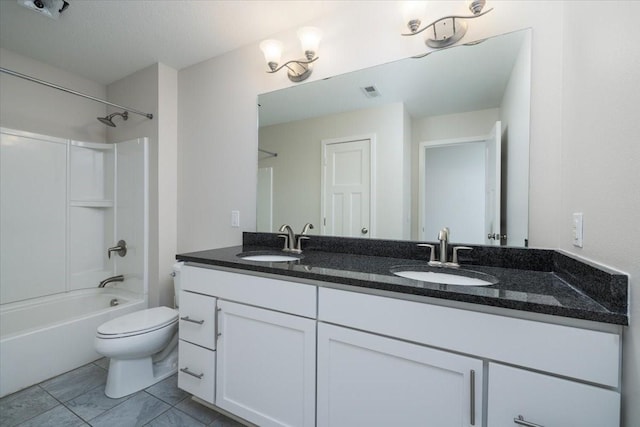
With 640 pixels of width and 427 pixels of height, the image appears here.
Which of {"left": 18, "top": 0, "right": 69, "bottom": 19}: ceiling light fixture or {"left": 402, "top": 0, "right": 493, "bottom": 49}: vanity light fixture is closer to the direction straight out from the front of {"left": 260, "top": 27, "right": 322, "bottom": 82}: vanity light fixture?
the ceiling light fixture

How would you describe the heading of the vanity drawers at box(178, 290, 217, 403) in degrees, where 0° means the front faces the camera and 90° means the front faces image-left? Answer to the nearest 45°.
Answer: approximately 45°

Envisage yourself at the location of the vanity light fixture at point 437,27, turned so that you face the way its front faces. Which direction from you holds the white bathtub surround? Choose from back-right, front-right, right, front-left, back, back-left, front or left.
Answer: right

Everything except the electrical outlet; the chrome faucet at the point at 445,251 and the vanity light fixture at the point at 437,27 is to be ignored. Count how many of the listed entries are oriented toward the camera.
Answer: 2

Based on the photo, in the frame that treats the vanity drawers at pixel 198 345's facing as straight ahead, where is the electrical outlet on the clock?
The electrical outlet is roughly at 9 o'clock from the vanity drawers.
